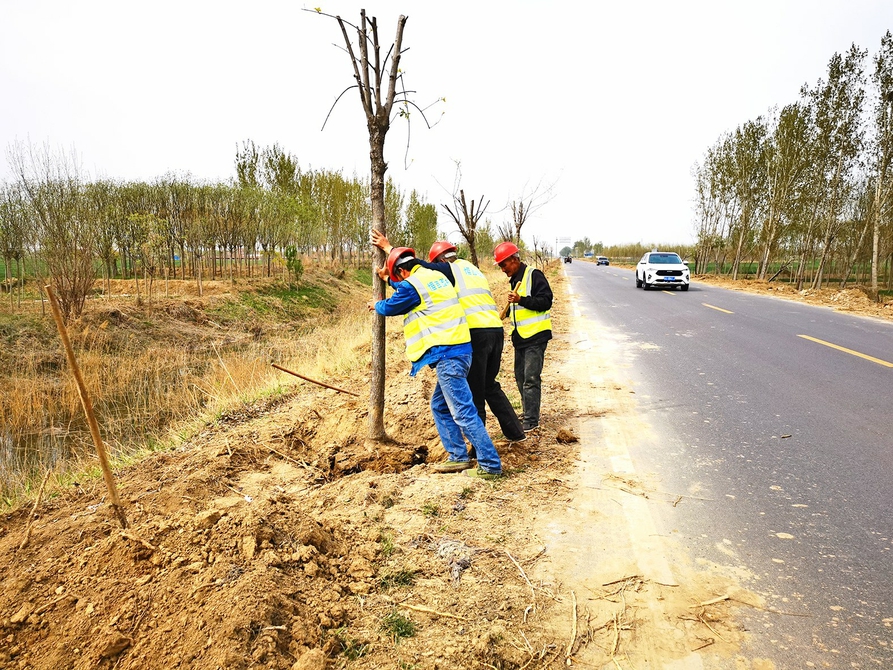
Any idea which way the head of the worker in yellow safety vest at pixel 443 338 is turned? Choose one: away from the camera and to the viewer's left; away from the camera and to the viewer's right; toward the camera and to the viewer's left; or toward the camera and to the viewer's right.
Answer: away from the camera and to the viewer's left

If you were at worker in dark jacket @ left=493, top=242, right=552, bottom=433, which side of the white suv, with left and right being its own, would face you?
front

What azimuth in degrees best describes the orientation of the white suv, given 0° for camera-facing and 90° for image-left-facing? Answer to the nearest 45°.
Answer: approximately 0°

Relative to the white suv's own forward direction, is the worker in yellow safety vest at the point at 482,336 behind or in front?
in front

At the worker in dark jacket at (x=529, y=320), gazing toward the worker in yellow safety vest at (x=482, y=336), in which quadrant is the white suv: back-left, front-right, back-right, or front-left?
back-right

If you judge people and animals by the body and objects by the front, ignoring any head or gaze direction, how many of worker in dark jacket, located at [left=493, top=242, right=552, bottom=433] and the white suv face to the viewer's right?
0

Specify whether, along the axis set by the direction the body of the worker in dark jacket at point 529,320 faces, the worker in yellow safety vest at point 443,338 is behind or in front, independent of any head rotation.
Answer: in front

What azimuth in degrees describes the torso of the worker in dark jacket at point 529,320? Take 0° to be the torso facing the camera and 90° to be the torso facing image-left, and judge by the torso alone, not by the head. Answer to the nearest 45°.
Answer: approximately 45°

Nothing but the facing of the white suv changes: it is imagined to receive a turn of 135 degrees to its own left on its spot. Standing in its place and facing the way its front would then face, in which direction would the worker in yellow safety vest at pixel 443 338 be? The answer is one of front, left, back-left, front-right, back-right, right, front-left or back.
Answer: back-right
